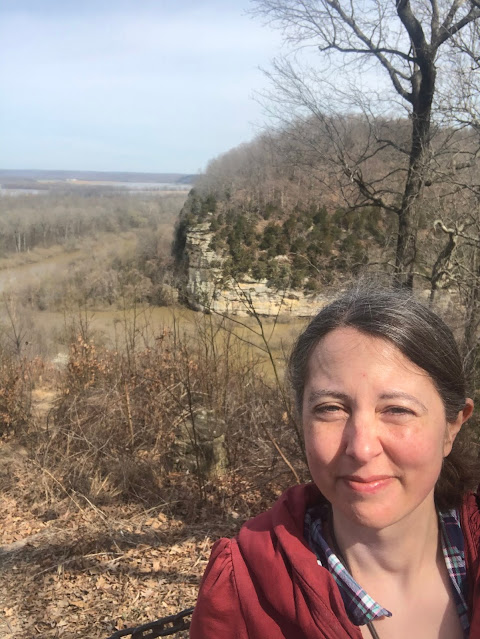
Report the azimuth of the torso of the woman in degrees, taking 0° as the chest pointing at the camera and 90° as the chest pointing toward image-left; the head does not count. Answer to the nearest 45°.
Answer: approximately 0°
